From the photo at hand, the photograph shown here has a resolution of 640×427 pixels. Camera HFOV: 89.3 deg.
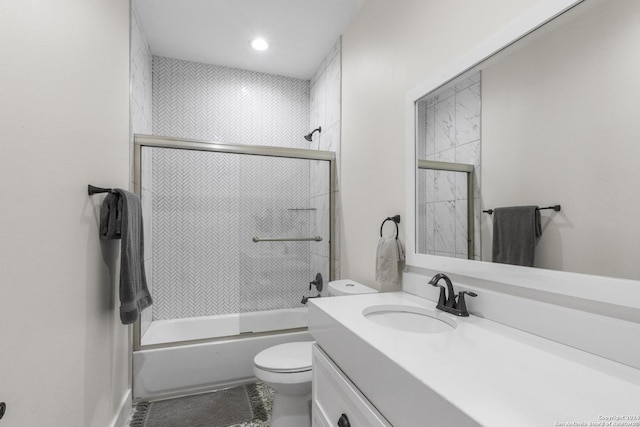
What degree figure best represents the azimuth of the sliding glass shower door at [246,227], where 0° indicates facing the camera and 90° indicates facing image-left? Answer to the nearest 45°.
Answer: approximately 0°

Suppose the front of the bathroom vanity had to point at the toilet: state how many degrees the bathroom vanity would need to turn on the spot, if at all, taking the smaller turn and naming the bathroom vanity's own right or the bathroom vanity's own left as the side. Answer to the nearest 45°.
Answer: approximately 90° to the bathroom vanity's own right

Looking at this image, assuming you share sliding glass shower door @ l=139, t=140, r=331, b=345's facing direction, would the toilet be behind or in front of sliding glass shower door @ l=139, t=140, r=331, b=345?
in front

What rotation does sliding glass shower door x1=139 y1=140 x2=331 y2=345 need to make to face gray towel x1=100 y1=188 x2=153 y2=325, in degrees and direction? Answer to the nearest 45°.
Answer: approximately 45° to its right

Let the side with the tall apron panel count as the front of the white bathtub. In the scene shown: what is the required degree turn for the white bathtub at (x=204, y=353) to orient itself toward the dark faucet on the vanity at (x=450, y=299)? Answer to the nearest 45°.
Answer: approximately 45° to its left

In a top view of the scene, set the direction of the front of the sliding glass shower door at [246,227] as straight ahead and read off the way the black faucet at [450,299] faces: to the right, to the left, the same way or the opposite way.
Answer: to the right

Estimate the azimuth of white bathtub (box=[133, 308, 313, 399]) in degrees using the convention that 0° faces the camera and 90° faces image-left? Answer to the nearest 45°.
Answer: approximately 0°

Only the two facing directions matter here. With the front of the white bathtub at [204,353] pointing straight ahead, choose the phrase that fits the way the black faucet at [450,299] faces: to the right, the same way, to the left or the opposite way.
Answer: to the right

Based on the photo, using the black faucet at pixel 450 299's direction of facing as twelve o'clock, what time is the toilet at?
The toilet is roughly at 2 o'clock from the black faucet.

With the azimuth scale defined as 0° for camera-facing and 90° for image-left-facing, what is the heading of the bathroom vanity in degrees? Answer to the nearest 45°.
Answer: approximately 45°

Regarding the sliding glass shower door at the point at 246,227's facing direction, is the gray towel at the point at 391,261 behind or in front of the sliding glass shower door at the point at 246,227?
in front

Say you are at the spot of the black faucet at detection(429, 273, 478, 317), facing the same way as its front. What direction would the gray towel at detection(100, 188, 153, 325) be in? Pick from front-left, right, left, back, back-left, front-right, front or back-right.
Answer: front-right
